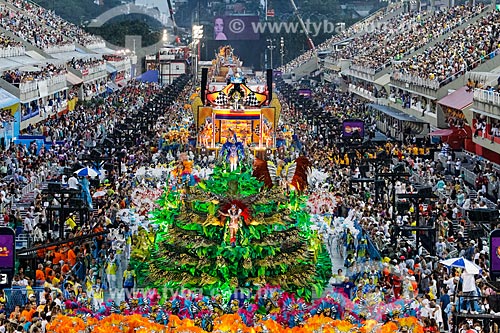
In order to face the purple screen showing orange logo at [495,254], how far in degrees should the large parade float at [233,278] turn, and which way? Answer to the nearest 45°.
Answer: approximately 90° to its left

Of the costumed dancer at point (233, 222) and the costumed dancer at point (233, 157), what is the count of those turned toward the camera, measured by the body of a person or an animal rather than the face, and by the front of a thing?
2

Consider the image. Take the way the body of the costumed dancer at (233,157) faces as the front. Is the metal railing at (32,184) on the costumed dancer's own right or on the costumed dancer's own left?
on the costumed dancer's own right

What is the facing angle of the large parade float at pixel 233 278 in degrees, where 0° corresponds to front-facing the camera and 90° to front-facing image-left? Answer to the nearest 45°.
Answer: approximately 0°

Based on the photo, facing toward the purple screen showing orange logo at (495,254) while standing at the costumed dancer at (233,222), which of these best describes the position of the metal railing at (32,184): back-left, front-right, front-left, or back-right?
back-left

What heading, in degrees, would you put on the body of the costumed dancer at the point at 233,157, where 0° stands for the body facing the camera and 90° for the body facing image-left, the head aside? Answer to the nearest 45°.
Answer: approximately 0°

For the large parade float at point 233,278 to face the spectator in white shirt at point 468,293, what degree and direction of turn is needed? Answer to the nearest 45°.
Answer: approximately 90° to its left
